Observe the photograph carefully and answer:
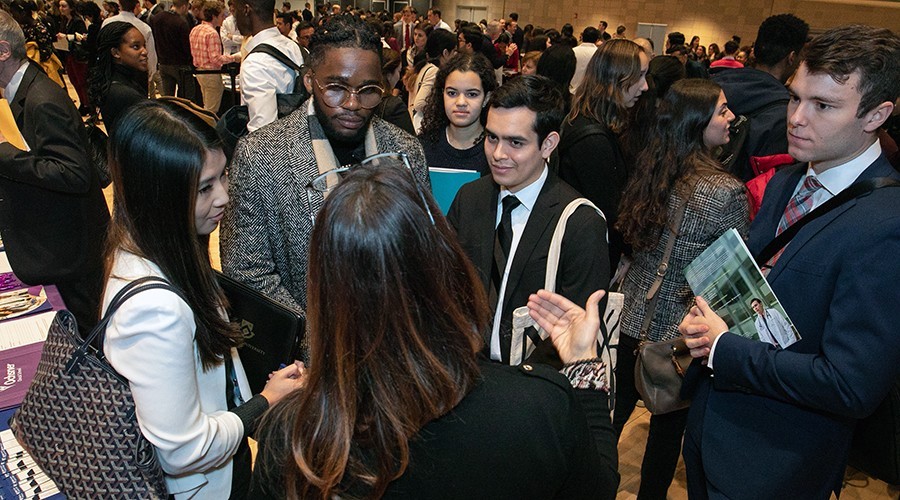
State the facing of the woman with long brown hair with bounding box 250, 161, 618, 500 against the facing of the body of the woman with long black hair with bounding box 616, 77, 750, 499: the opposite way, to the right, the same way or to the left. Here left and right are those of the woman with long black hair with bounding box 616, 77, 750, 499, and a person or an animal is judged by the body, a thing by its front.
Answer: to the left

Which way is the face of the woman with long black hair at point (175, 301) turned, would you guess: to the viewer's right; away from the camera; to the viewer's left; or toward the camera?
to the viewer's right

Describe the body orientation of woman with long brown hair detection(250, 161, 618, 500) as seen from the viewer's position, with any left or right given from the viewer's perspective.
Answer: facing away from the viewer

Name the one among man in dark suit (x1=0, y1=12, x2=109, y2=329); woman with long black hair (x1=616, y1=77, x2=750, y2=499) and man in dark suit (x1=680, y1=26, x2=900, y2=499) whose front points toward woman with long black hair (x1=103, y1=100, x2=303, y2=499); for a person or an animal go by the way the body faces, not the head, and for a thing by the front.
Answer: man in dark suit (x1=680, y1=26, x2=900, y2=499)

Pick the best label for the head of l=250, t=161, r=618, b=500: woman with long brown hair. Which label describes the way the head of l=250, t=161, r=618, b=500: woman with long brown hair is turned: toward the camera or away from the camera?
away from the camera

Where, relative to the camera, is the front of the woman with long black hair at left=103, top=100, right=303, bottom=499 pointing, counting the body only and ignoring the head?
to the viewer's right

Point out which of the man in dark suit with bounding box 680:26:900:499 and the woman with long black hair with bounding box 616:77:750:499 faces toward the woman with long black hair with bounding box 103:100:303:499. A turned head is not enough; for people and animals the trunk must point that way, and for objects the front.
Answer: the man in dark suit
